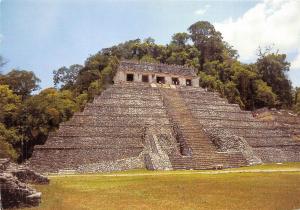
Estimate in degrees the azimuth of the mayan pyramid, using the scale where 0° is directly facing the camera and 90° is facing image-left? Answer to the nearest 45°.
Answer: approximately 315°

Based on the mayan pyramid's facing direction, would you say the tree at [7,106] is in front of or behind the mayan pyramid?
behind

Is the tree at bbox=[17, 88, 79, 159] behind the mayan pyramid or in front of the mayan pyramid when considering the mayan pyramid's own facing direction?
behind

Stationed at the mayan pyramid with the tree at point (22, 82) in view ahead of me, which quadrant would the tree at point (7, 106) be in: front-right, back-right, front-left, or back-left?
front-left
